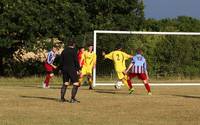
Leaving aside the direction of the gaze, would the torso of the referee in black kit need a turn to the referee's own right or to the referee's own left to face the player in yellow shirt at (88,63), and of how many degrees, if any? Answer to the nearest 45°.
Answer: approximately 45° to the referee's own left

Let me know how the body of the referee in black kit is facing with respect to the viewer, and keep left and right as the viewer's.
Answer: facing away from the viewer and to the right of the viewer
